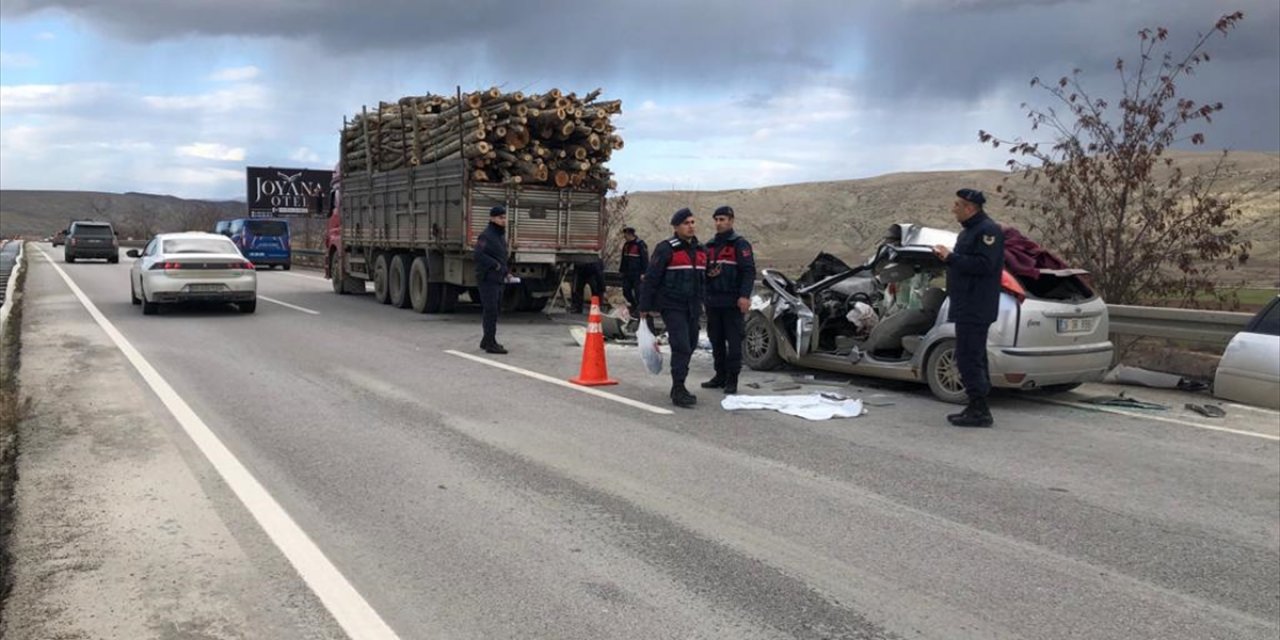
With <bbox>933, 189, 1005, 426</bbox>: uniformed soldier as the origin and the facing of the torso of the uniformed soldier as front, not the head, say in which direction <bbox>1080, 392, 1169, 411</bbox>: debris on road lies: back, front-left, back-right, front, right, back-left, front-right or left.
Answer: back-right

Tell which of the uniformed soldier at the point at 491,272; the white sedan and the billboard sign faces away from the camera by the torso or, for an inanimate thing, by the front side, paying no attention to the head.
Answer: the white sedan

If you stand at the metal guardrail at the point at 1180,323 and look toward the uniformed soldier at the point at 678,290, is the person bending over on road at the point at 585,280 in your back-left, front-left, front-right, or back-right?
front-right

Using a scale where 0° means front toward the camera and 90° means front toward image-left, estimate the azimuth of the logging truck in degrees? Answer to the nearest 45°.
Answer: approximately 135°

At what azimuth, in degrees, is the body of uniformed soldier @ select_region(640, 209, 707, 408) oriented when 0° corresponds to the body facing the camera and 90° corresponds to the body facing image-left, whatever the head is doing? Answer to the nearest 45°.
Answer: approximately 315°

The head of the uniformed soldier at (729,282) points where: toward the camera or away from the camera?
toward the camera

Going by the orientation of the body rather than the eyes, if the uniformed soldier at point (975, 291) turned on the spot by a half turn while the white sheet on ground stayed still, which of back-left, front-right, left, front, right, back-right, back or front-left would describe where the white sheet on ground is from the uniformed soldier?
back

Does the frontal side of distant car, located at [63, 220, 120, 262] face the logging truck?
no

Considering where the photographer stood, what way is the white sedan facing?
facing away from the viewer

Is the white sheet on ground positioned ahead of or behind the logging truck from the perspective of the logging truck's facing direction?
behind

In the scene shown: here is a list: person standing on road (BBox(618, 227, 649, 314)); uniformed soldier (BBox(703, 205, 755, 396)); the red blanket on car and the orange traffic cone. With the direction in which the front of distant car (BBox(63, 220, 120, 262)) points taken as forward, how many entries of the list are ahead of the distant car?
0

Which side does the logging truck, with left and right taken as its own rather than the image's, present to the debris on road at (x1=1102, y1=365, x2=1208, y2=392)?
back

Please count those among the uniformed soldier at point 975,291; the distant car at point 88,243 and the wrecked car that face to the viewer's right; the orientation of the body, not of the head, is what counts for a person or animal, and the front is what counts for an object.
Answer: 0

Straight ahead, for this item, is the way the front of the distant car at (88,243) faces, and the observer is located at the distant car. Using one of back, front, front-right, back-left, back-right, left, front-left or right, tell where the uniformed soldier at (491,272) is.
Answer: back

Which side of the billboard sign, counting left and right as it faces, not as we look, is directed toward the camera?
front

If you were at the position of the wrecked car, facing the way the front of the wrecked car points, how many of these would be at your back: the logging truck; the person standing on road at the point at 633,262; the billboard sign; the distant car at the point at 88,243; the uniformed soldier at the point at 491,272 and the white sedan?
0

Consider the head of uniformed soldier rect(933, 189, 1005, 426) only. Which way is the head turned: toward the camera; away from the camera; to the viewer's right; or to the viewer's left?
to the viewer's left
